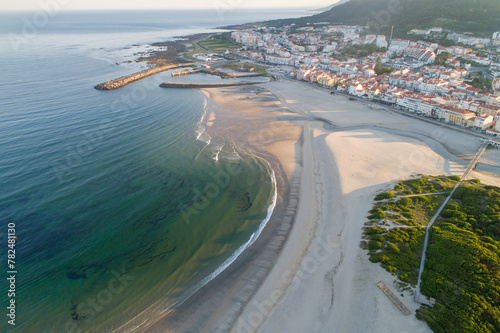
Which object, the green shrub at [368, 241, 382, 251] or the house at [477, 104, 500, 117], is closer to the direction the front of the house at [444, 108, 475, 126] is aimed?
the green shrub

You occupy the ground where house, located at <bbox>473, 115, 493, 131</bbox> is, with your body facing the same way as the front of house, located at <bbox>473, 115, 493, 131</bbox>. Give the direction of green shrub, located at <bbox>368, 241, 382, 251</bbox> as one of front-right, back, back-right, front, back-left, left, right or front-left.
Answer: front-left

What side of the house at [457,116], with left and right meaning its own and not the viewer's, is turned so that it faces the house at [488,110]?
back

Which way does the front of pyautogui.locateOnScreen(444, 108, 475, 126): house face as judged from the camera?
facing the viewer and to the left of the viewer

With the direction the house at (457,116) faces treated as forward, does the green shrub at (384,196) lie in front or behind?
in front

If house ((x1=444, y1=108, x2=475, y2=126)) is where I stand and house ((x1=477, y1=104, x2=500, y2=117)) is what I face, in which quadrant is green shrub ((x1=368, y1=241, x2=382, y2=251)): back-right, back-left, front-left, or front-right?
back-right

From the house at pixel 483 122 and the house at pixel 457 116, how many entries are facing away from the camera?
0

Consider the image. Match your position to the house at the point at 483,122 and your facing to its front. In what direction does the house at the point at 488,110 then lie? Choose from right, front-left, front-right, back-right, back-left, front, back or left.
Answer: back-right

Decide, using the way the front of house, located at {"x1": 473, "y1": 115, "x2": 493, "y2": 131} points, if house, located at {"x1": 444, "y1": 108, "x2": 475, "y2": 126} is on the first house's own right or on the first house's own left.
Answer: on the first house's own right

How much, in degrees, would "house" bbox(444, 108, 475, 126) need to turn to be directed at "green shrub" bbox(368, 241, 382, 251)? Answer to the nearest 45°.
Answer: approximately 45° to its left

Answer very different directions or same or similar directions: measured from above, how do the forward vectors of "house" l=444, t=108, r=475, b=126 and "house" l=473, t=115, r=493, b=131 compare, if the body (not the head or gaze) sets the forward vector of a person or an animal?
same or similar directions

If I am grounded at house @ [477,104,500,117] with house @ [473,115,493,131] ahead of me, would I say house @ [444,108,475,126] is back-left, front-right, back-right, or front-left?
front-right
